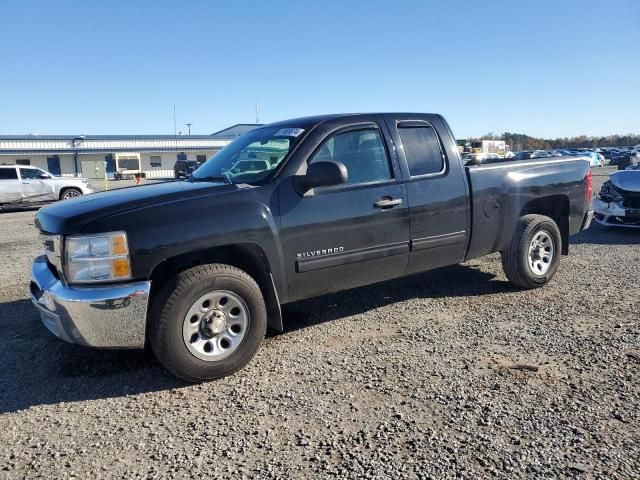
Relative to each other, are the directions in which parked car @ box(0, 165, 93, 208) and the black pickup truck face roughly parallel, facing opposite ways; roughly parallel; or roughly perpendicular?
roughly parallel, facing opposite ways

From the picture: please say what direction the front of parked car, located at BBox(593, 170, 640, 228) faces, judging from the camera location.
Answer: facing the viewer

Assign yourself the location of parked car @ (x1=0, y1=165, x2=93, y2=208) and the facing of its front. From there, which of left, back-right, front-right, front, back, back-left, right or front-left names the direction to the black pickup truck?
right

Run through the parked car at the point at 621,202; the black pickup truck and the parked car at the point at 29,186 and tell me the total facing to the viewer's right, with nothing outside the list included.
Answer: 1

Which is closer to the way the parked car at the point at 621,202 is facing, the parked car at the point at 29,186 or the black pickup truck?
the black pickup truck

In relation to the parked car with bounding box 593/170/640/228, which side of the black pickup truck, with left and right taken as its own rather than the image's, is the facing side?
back

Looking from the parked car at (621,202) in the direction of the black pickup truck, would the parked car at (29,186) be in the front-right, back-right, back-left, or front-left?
front-right

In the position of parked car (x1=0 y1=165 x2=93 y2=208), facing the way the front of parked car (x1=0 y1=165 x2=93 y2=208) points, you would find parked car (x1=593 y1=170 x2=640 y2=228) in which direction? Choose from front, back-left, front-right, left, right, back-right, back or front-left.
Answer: front-right

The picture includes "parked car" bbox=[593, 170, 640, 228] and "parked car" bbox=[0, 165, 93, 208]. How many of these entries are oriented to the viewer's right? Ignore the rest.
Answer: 1

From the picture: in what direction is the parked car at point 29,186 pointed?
to the viewer's right

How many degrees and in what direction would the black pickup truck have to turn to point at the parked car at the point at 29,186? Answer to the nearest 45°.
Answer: approximately 90° to its right
